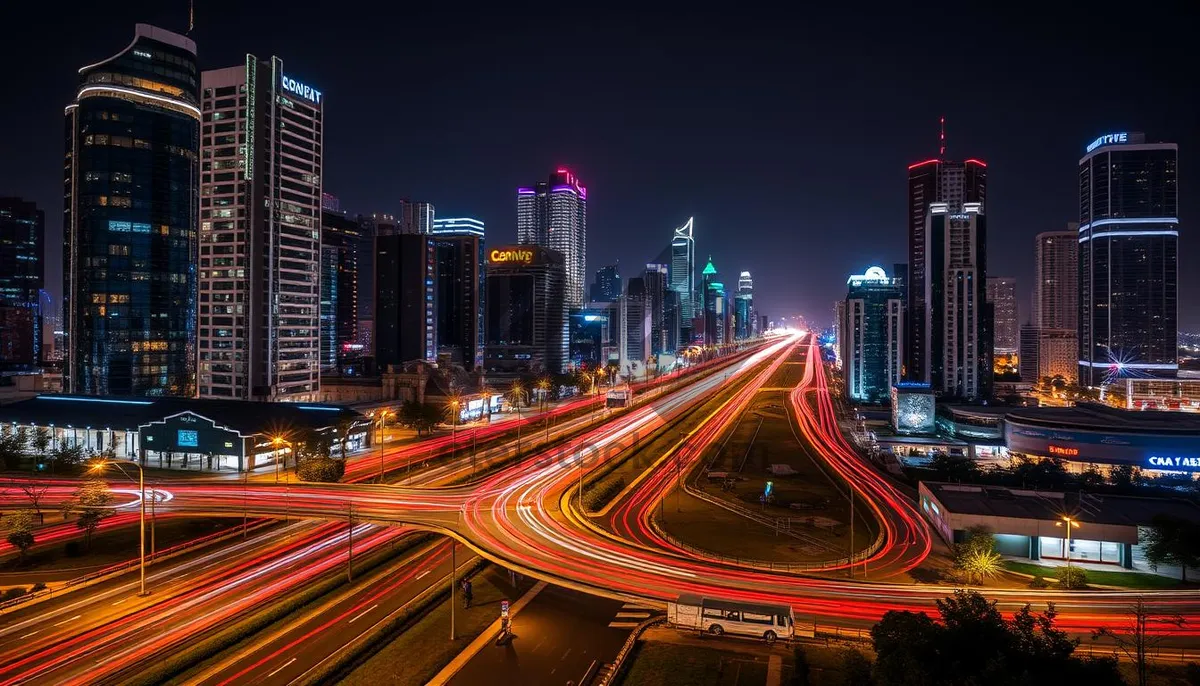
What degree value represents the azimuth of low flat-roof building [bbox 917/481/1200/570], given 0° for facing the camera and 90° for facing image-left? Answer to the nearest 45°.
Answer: approximately 0°

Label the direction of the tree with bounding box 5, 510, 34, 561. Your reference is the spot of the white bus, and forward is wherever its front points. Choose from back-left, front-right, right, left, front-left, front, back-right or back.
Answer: back

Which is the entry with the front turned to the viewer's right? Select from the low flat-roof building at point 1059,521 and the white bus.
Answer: the white bus

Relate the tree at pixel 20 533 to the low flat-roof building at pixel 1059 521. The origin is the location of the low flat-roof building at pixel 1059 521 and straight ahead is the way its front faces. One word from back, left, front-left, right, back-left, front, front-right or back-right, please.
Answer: front-right

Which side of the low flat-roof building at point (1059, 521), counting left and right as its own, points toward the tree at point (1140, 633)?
front

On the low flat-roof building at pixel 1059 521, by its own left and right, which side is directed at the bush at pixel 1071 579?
front

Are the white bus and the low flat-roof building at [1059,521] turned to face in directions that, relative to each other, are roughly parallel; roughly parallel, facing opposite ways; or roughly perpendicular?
roughly perpendicular

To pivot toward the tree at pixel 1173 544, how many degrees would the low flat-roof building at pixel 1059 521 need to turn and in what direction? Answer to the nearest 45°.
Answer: approximately 90° to its left

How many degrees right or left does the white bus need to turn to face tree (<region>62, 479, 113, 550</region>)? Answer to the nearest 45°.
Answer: approximately 180°

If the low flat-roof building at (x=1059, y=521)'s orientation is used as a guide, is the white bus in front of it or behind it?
in front

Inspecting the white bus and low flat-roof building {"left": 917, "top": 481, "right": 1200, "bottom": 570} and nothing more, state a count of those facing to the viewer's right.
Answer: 1

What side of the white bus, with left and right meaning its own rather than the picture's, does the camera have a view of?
right

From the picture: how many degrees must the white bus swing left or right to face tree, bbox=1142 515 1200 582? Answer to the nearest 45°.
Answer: approximately 45° to its left
